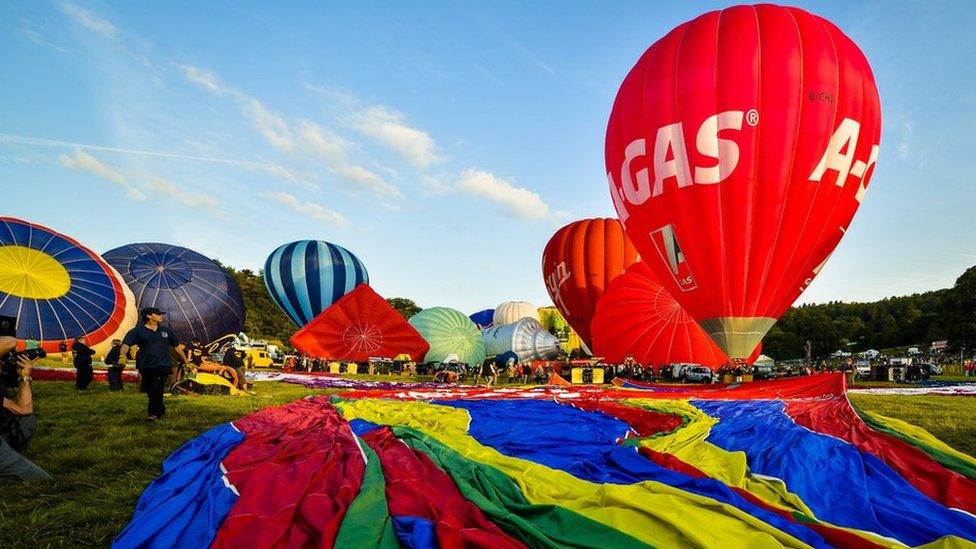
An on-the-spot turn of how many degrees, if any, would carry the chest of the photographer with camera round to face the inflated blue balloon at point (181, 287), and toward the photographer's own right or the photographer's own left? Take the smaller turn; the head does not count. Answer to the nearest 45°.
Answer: approximately 90° to the photographer's own left

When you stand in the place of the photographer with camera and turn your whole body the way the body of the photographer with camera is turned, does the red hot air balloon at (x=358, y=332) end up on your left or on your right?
on your left

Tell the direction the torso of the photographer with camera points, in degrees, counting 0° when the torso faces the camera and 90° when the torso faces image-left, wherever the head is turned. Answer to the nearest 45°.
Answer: approximately 270°

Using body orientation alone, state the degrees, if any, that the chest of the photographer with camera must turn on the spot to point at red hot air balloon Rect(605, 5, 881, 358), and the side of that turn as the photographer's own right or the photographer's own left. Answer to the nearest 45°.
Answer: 0° — they already face it

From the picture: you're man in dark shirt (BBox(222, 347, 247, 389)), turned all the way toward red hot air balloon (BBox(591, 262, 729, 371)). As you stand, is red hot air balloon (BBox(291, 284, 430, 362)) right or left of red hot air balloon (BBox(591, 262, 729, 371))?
left

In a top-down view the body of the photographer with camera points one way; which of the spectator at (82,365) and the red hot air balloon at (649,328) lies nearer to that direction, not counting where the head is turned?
the red hot air balloon

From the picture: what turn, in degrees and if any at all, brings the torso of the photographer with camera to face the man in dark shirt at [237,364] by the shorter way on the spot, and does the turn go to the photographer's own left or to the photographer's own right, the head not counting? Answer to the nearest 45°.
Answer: approximately 45° to the photographer's own left
